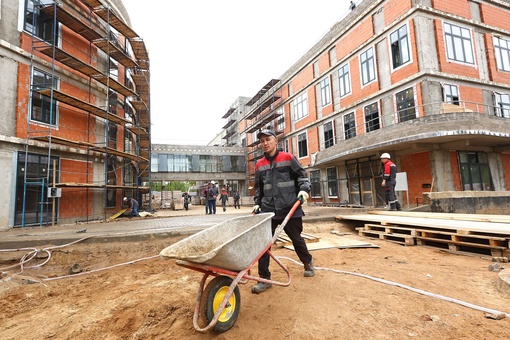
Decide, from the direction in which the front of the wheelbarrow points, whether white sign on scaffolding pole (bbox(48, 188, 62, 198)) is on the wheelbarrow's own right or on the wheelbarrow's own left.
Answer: on the wheelbarrow's own right

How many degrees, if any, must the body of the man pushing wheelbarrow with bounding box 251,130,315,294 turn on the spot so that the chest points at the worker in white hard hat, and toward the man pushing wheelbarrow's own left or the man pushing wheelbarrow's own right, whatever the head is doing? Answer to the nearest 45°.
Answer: approximately 180°

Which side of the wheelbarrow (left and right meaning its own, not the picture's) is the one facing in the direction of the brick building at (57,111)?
right

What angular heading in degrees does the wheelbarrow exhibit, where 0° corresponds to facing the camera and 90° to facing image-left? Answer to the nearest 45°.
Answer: approximately 45°

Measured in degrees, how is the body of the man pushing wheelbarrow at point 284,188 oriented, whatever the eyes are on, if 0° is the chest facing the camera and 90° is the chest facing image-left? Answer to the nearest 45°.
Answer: approximately 45°

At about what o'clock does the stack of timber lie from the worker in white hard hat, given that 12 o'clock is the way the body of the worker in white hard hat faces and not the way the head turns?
The stack of timber is roughly at 8 o'clock from the worker in white hard hat.

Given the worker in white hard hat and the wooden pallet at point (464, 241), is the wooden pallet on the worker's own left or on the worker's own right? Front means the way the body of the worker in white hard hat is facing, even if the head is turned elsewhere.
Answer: on the worker's own left

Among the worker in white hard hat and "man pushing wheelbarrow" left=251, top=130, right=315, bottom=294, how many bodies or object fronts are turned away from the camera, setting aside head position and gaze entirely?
0

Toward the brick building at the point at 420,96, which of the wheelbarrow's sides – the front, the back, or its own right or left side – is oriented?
back

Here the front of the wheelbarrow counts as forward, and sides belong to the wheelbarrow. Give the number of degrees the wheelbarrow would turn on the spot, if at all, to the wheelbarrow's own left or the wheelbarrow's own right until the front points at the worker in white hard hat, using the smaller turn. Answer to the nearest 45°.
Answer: approximately 180°

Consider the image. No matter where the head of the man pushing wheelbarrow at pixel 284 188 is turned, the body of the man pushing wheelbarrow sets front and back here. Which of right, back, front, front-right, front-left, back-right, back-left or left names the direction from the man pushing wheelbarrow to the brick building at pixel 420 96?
back

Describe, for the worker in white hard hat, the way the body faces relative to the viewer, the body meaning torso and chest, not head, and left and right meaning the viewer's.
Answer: facing to the left of the viewer
